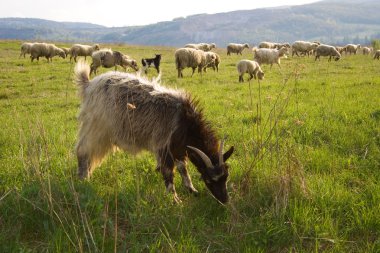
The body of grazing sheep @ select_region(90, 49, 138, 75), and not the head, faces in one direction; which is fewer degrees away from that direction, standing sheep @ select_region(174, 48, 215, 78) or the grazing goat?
the standing sheep

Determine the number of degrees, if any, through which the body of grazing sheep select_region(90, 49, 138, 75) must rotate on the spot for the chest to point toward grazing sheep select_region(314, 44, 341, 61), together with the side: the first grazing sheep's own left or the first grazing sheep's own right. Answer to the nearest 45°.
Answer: approximately 45° to the first grazing sheep's own left

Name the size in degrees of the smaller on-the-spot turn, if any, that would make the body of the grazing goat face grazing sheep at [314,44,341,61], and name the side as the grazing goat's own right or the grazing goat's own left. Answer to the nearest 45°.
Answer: approximately 45° to the grazing goat's own left

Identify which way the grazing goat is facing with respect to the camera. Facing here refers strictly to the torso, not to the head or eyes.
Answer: to the viewer's right

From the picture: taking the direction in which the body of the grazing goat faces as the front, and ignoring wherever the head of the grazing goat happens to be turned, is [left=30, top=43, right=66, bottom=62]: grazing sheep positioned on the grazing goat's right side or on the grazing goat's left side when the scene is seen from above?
on the grazing goat's left side

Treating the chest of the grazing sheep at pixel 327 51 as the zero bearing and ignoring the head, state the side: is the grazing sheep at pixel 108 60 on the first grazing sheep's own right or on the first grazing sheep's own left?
on the first grazing sheep's own right

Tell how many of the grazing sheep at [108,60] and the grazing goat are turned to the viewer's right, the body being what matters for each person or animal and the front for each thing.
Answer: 2

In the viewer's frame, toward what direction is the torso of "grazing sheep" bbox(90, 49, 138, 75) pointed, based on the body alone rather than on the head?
to the viewer's right

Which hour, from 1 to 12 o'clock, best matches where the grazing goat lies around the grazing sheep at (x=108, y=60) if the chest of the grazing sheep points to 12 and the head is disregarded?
The grazing goat is roughly at 3 o'clock from the grazing sheep.

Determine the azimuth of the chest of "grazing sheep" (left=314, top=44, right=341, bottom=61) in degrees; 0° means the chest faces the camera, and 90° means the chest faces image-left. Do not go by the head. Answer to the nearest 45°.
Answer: approximately 270°
